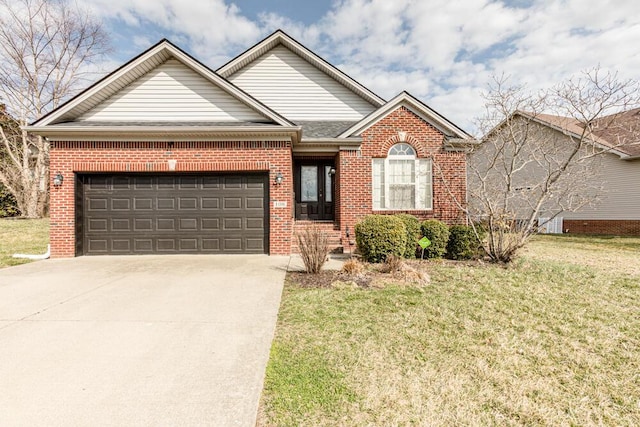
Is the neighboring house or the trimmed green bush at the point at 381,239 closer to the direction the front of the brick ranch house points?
the trimmed green bush

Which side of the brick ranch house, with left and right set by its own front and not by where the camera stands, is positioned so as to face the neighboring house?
left

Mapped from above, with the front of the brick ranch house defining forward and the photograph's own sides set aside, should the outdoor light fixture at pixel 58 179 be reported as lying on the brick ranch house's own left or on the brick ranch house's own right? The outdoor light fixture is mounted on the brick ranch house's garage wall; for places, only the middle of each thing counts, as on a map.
on the brick ranch house's own right

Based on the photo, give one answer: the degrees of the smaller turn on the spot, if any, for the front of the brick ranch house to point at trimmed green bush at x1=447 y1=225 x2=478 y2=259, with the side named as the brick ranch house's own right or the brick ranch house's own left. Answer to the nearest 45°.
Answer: approximately 90° to the brick ranch house's own left

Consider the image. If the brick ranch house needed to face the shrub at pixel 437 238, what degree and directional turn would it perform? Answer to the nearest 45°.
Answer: approximately 90° to its left

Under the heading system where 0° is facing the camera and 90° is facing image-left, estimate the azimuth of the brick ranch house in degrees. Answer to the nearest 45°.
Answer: approximately 0°

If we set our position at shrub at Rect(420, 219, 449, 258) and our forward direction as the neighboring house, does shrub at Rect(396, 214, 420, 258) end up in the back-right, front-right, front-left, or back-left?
back-left
